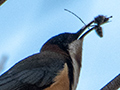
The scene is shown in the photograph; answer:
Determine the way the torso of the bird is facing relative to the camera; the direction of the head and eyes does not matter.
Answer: to the viewer's right
